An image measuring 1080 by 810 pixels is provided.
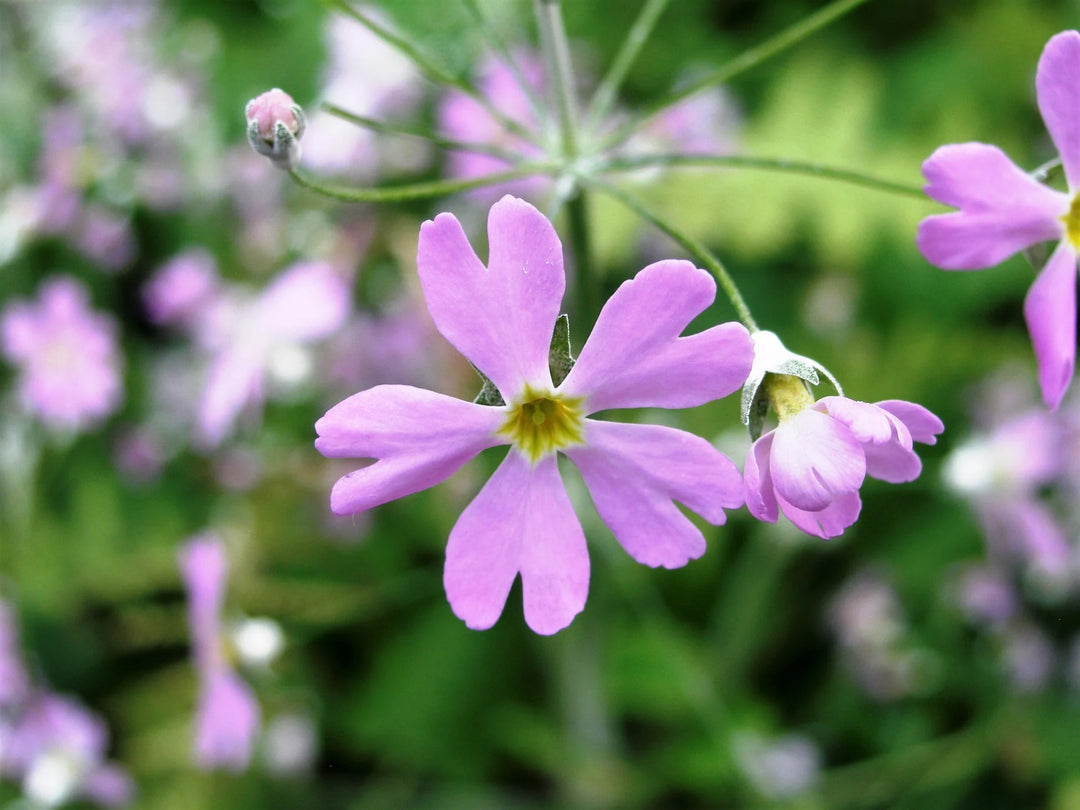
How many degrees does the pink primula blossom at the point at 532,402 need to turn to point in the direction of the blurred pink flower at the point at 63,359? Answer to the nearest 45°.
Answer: approximately 135° to its right

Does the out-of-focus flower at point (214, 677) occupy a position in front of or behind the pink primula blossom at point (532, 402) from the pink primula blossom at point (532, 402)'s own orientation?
behind

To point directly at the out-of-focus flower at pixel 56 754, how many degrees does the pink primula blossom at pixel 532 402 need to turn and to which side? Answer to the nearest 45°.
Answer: approximately 135° to its right

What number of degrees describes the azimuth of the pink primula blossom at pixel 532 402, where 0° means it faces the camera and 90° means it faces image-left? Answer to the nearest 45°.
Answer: approximately 0°
